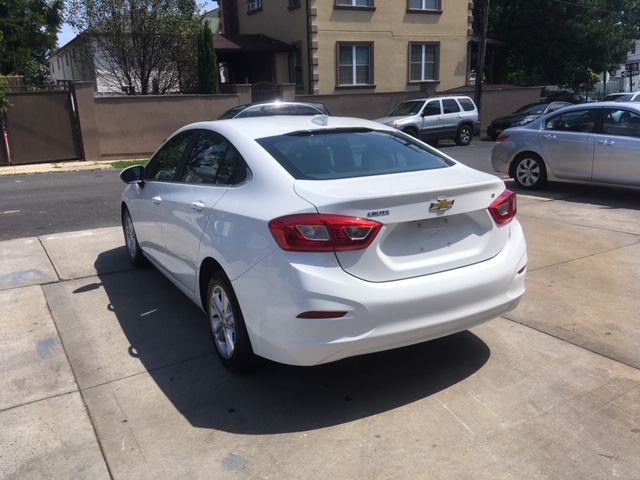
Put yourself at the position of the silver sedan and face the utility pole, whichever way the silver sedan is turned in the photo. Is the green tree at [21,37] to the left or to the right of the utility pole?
left

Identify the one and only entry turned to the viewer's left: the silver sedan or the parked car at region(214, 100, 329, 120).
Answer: the parked car

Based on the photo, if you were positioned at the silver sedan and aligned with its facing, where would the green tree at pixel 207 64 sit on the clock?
The green tree is roughly at 7 o'clock from the silver sedan.

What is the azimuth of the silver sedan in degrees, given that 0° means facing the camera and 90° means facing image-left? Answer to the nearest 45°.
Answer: approximately 270°

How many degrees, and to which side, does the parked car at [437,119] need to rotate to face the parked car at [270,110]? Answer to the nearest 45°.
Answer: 0° — it already faces it

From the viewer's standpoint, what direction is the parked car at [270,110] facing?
to the viewer's left

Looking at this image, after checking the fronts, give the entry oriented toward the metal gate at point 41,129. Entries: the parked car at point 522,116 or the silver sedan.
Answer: the parked car

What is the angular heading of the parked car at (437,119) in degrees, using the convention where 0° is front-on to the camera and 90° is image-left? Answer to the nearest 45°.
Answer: approximately 45°

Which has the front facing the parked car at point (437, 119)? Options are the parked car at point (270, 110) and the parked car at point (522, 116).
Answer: the parked car at point (522, 116)

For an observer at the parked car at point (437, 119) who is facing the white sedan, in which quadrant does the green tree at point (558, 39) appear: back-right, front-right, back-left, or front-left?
back-left

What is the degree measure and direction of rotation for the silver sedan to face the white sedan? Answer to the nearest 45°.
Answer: approximately 90° to its right

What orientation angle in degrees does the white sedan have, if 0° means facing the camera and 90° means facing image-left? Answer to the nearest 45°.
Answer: approximately 135°
